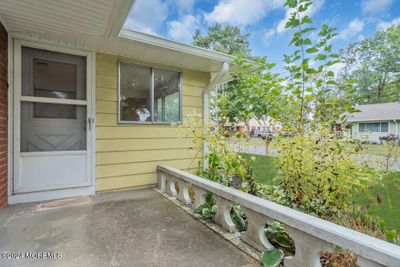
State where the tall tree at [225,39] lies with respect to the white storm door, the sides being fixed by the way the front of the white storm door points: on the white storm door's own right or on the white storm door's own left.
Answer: on the white storm door's own left

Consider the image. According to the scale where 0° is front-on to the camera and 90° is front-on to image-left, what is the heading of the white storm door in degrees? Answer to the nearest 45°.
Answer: approximately 0°

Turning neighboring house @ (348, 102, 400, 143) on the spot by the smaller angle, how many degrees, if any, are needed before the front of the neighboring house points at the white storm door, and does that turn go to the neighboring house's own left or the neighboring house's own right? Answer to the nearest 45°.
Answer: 0° — it already faces it

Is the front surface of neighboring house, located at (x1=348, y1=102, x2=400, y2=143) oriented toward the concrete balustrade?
yes

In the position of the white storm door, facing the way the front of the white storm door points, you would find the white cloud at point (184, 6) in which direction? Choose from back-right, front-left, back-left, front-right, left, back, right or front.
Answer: back-left

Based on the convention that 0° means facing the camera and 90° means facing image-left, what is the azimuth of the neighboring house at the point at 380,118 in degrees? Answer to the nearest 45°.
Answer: approximately 0°

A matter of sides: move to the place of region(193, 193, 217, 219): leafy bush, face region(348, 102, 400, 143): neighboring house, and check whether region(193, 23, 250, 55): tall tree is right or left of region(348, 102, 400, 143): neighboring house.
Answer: left

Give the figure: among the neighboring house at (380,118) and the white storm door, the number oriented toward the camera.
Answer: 2

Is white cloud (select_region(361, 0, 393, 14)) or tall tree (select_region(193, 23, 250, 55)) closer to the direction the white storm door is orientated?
the white cloud
